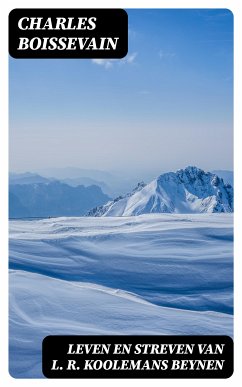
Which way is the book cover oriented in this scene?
toward the camera
